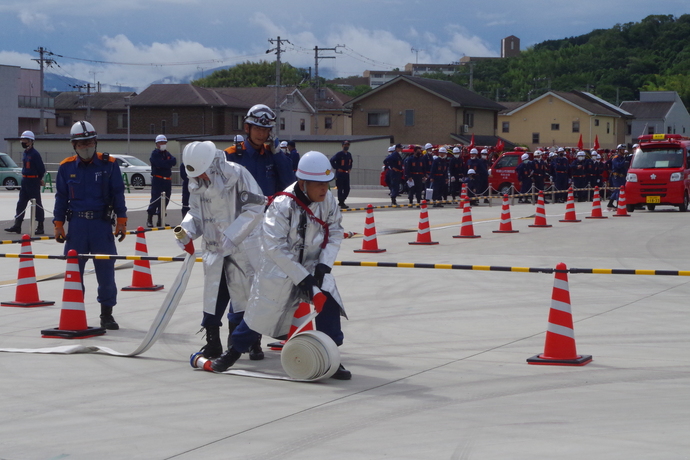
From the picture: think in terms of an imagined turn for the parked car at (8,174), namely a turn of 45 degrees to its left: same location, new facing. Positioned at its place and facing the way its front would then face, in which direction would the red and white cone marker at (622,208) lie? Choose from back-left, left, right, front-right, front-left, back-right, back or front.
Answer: right

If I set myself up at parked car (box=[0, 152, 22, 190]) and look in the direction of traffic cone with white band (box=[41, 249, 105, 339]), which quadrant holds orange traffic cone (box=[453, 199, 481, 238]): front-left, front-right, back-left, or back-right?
front-left

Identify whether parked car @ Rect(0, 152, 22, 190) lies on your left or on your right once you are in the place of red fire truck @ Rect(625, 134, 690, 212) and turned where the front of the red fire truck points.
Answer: on your right

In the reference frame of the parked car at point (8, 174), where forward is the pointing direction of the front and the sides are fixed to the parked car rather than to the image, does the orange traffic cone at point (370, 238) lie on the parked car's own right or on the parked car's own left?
on the parked car's own right

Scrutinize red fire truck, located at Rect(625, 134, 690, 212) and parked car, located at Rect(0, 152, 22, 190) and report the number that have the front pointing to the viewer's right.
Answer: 1

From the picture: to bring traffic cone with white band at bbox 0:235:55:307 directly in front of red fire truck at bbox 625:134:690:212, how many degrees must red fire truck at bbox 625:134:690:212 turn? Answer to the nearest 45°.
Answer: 0° — it already faces it

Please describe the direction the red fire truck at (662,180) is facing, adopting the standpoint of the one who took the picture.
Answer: facing the viewer

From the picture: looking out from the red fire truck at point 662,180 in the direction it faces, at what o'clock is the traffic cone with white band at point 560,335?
The traffic cone with white band is roughly at 12 o'clock from the red fire truck.

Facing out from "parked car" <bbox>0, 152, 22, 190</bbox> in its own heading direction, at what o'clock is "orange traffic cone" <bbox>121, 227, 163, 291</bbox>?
The orange traffic cone is roughly at 3 o'clock from the parked car.

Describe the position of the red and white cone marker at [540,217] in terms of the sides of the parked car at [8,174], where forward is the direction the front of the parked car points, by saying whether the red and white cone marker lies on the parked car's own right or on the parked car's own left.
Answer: on the parked car's own right
